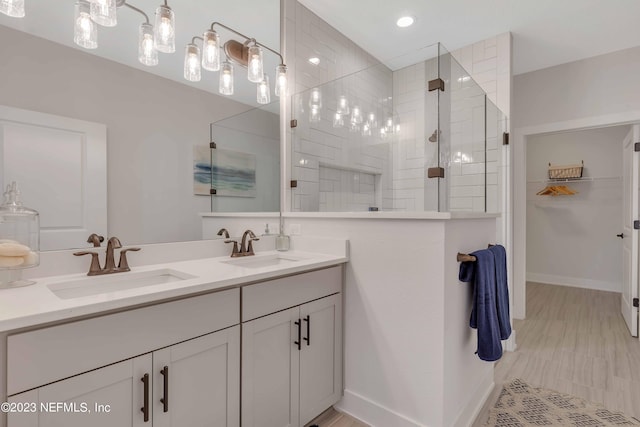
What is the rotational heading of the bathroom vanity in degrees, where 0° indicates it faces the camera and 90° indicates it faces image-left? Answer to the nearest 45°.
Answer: approximately 315°

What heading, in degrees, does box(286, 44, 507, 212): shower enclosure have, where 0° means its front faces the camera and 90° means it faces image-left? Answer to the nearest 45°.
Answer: approximately 315°
